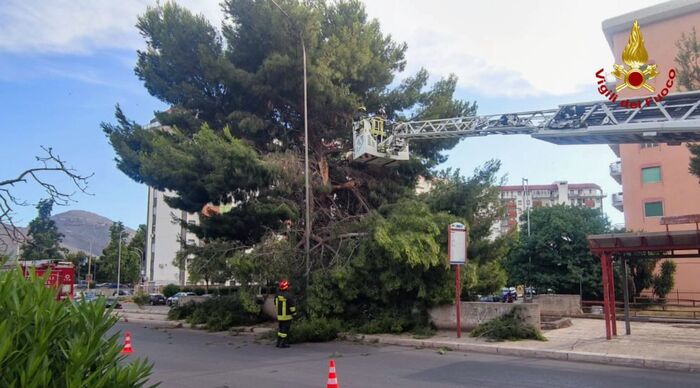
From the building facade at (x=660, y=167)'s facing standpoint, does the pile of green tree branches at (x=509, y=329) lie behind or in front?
in front

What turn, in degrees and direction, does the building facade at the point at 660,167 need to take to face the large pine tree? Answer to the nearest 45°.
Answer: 0° — it already faces it

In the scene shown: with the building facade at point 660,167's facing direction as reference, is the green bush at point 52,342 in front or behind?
in front

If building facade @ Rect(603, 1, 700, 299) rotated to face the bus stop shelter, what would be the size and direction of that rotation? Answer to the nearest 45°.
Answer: approximately 45° to its left

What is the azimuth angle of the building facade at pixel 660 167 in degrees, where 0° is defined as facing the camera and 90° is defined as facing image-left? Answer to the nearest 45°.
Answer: approximately 45°

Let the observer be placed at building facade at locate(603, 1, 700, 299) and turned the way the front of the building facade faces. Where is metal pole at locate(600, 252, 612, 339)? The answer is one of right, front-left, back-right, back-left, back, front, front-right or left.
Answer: front-left

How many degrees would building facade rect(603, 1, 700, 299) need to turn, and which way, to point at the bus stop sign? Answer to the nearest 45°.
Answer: approximately 45° to its left

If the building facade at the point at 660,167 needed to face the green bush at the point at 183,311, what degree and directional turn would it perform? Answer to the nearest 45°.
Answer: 0° — it already faces it

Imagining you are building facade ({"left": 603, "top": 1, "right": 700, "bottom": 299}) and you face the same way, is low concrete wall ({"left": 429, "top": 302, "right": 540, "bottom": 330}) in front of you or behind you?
in front
